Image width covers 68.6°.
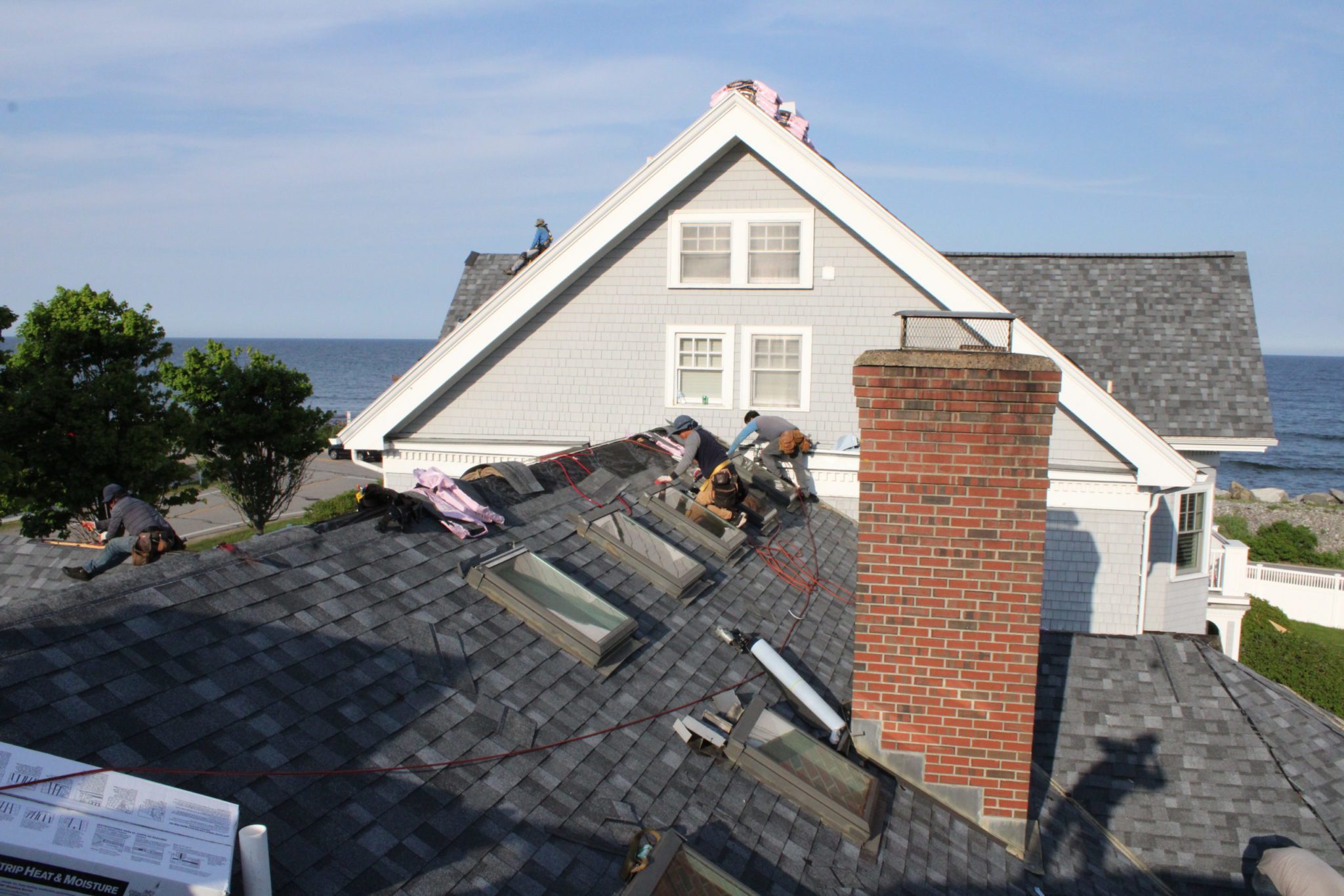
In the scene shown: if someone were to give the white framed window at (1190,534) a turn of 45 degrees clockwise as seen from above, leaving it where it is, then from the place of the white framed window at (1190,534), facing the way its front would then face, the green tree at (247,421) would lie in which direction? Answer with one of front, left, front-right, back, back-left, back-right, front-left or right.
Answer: right

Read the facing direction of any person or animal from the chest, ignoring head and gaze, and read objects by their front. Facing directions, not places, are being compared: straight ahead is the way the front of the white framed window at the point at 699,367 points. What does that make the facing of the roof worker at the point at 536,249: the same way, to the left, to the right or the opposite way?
to the right

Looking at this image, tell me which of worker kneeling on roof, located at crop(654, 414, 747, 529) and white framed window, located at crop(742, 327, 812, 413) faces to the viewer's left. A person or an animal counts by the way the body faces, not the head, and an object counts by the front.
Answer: the worker kneeling on roof

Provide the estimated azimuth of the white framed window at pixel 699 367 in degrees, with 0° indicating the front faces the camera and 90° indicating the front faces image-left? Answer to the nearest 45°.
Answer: approximately 0°

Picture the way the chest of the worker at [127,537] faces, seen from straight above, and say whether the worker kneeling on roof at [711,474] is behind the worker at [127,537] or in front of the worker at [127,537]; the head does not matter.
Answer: behind

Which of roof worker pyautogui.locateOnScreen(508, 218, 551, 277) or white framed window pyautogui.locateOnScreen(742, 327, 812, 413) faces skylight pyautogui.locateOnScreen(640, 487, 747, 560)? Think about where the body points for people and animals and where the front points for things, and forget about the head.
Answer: the white framed window

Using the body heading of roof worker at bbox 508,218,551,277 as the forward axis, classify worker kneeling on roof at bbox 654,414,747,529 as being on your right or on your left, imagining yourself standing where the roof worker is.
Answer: on your left

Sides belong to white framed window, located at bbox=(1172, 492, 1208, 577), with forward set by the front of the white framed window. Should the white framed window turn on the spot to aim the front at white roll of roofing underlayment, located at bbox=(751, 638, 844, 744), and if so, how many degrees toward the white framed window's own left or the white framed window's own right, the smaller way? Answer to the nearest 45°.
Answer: approximately 45° to the white framed window's own right
